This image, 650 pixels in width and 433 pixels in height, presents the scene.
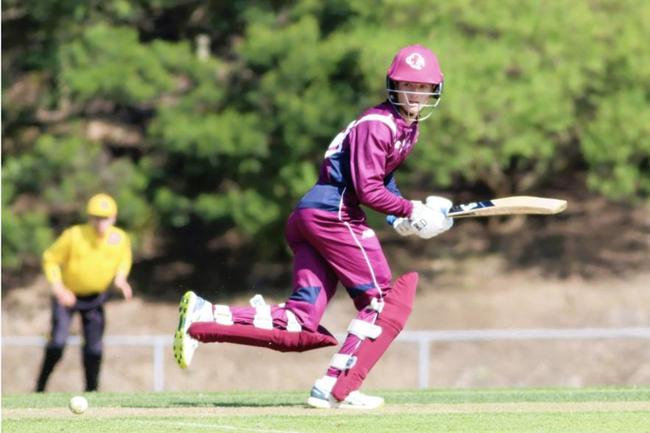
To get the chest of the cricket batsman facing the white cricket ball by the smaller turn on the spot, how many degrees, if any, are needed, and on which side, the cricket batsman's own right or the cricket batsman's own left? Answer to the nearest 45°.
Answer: approximately 180°

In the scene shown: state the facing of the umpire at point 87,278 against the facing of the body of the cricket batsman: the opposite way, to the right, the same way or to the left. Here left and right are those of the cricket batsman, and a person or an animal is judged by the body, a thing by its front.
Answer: to the right

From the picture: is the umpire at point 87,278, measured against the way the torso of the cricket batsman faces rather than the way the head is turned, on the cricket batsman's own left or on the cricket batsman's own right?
on the cricket batsman's own left

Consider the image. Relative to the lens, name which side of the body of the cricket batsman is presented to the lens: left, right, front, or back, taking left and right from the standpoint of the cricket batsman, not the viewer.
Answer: right

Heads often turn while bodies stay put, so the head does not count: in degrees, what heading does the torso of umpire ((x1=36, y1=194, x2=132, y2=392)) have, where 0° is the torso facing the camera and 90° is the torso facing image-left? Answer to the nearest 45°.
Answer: approximately 0°

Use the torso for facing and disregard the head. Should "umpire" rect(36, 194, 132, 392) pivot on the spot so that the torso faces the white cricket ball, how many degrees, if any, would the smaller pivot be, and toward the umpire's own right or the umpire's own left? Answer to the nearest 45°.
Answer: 0° — they already face it

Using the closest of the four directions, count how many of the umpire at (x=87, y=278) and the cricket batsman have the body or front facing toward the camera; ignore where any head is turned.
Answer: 1

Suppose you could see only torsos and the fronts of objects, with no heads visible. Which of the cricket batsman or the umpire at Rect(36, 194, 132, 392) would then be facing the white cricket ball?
the umpire
